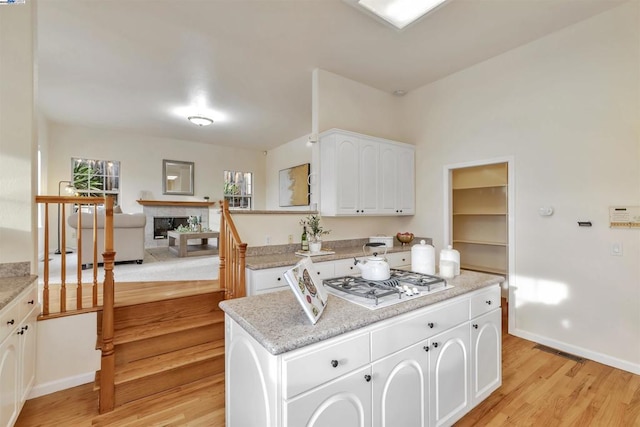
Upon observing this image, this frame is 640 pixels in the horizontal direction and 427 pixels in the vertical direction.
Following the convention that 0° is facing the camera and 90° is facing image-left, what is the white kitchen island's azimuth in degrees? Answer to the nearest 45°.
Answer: approximately 315°

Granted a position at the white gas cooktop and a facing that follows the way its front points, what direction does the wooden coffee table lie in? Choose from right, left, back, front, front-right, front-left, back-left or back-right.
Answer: back

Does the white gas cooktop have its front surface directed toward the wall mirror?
no

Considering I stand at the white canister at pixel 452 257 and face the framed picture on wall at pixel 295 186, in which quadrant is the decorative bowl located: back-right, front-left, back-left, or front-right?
front-right

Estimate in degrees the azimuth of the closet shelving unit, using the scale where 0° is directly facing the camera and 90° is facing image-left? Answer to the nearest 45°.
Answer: approximately 45°

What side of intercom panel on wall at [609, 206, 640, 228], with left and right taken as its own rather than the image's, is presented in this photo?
front

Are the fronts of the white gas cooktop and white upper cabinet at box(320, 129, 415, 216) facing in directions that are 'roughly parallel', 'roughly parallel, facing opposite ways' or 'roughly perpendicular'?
roughly parallel

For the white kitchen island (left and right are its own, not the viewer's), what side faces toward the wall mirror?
back

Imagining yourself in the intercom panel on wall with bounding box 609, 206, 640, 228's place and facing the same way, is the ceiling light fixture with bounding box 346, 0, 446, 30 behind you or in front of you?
in front

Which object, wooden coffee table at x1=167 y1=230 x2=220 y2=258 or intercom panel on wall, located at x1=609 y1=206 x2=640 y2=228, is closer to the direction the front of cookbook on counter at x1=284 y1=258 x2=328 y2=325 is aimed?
the intercom panel on wall

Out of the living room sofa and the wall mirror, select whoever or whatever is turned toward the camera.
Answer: the wall mirror

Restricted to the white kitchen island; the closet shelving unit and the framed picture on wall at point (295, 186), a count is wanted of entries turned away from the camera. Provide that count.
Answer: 0

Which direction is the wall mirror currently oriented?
toward the camera

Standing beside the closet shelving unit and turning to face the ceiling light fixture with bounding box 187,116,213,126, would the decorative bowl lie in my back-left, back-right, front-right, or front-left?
front-left

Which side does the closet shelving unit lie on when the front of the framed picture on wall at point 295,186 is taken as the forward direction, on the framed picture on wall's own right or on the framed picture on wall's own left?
on the framed picture on wall's own left

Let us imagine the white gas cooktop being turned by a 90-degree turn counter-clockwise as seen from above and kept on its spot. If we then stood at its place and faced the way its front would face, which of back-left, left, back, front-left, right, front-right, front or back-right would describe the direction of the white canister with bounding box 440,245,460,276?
front
